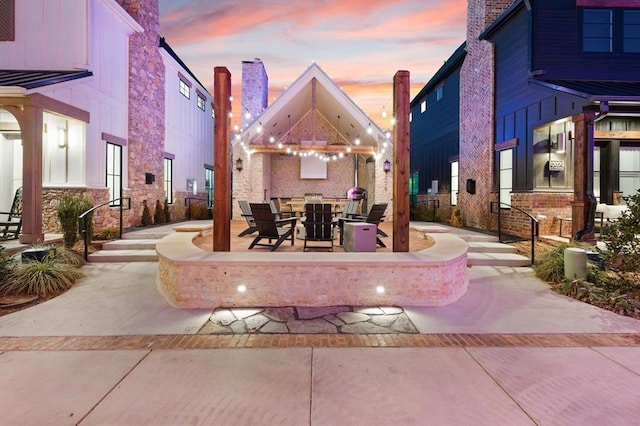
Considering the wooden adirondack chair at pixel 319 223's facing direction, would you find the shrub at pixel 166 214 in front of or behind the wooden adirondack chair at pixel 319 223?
in front

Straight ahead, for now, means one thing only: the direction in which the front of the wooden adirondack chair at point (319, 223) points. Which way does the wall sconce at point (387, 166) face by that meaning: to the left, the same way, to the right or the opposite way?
the opposite way

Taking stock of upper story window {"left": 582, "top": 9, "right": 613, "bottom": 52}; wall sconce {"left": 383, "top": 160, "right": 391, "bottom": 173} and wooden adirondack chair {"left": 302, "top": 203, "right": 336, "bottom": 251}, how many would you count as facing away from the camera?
1

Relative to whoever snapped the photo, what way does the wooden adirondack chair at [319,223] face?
facing away from the viewer

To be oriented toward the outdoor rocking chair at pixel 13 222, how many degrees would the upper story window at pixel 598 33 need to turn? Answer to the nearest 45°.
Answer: approximately 45° to its right

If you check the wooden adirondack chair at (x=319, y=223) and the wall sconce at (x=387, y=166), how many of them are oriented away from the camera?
1

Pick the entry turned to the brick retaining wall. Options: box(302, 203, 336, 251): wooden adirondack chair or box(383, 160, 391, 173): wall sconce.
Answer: the wall sconce

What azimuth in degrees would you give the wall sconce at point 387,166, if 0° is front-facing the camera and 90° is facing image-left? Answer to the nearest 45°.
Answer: approximately 0°

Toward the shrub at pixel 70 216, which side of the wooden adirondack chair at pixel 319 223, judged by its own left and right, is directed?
left
